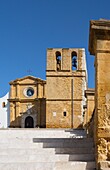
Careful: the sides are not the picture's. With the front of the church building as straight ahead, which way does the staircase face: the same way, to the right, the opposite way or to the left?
the same way

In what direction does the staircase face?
toward the camera

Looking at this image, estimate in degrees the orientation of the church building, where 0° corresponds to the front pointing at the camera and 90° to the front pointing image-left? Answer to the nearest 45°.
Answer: approximately 0°

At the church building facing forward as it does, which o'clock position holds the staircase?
The staircase is roughly at 12 o'clock from the church building.

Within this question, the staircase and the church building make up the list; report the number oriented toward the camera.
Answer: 2

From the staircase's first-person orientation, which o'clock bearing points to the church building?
The church building is roughly at 6 o'clock from the staircase.
